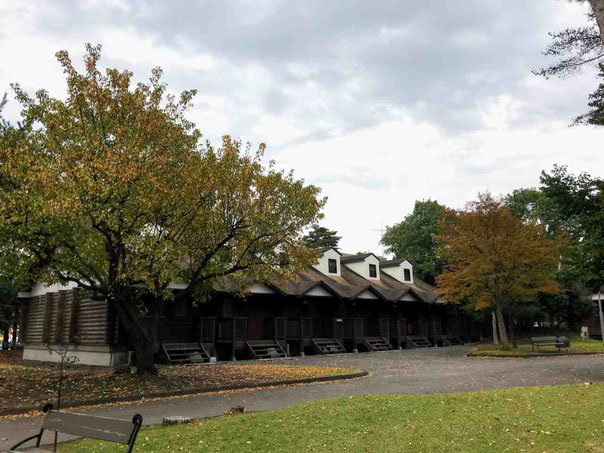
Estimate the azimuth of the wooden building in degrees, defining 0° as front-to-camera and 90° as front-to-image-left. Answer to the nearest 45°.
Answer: approximately 315°
